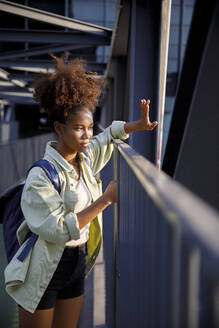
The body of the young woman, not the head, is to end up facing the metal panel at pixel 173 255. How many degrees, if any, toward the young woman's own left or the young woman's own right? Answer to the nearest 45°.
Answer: approximately 45° to the young woman's own right

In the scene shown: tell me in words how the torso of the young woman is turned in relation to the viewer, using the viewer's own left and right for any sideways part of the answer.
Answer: facing the viewer and to the right of the viewer

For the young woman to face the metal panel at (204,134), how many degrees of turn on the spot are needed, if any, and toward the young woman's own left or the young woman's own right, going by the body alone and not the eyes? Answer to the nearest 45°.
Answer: approximately 45° to the young woman's own left

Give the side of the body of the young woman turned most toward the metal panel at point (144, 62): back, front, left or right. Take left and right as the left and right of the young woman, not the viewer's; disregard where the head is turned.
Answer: left
